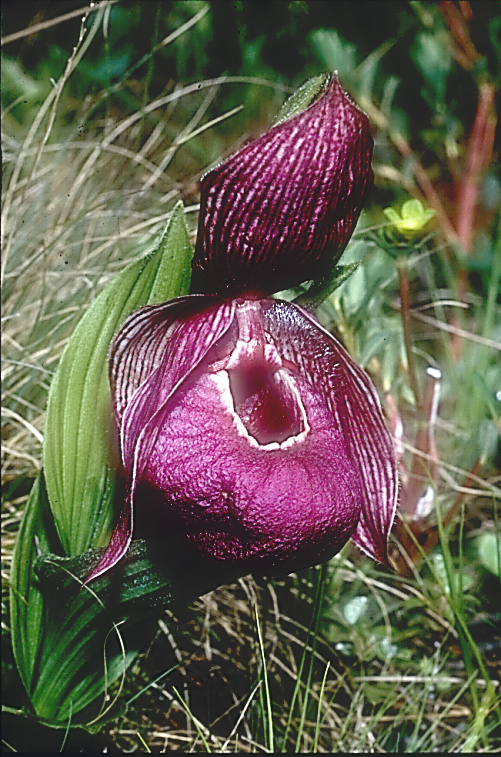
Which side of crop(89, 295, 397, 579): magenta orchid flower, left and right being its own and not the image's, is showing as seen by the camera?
front
